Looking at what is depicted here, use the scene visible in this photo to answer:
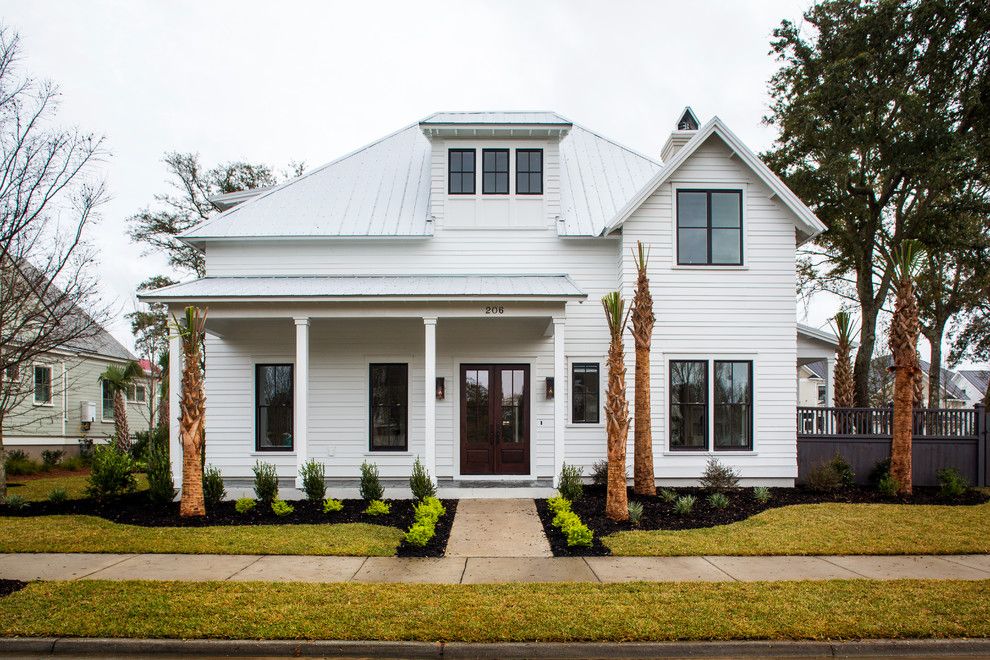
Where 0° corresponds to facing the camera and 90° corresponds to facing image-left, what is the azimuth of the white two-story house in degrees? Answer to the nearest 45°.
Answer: approximately 0°

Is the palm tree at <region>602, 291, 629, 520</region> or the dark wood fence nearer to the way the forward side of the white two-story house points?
the palm tree

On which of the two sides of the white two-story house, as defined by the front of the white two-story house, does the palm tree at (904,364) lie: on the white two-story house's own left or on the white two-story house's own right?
on the white two-story house's own left
